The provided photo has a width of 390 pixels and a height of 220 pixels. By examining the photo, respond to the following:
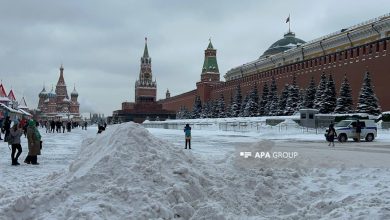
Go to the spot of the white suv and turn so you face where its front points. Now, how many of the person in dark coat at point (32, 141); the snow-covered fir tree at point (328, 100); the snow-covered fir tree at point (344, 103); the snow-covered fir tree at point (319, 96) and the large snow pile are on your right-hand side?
3

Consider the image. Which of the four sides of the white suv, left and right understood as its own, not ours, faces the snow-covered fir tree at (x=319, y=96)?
right

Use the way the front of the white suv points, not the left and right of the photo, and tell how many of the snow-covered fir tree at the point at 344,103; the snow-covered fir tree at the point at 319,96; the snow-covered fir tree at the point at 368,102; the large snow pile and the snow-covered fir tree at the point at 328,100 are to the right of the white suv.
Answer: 4

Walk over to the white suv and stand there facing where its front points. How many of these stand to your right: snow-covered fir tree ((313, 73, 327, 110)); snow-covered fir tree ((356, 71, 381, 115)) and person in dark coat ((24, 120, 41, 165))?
2

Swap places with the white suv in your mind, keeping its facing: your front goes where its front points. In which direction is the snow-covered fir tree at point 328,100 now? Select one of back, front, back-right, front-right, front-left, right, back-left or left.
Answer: right

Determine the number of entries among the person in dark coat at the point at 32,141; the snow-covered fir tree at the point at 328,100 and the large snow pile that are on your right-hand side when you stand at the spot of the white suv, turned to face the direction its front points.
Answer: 1

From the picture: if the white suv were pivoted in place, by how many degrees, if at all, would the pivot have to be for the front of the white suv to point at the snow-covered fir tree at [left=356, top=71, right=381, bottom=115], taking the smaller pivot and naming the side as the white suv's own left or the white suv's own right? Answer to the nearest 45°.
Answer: approximately 90° to the white suv's own right

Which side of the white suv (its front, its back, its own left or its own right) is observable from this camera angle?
left

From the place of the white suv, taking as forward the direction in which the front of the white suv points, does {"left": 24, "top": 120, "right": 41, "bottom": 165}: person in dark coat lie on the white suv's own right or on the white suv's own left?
on the white suv's own left

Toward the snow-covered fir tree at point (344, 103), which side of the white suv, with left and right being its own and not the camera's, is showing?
right

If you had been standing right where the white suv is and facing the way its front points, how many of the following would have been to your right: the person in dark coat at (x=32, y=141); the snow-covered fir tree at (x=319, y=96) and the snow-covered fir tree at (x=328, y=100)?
2

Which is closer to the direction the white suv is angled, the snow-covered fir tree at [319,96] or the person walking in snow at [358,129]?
the snow-covered fir tree
